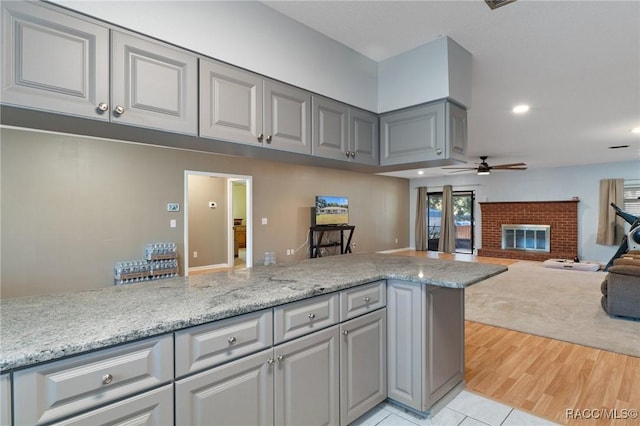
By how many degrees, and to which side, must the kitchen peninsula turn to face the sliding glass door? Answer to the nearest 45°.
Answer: approximately 90° to its left

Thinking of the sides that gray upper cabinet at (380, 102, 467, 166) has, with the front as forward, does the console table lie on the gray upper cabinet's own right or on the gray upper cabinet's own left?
on the gray upper cabinet's own right

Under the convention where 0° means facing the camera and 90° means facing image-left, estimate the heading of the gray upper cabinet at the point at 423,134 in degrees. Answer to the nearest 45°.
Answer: approximately 45°

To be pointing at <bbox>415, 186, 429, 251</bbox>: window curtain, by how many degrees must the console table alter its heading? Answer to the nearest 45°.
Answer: approximately 90° to its left

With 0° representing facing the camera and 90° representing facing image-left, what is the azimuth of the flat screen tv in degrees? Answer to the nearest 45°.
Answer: approximately 315°
